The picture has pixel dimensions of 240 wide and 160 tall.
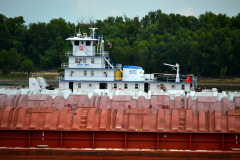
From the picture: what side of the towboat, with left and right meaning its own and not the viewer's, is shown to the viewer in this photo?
left
